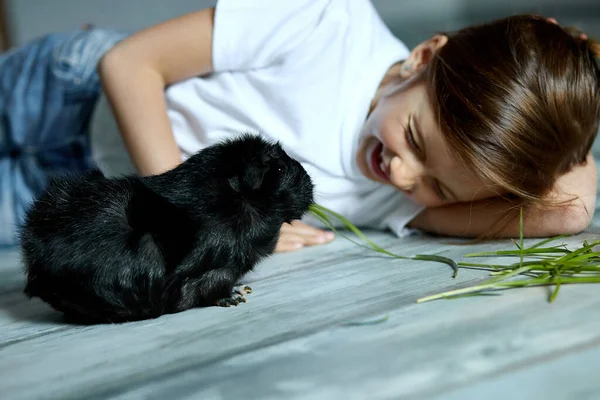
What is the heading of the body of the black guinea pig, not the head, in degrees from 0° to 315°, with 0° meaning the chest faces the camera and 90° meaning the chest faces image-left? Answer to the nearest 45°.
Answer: approximately 270°
